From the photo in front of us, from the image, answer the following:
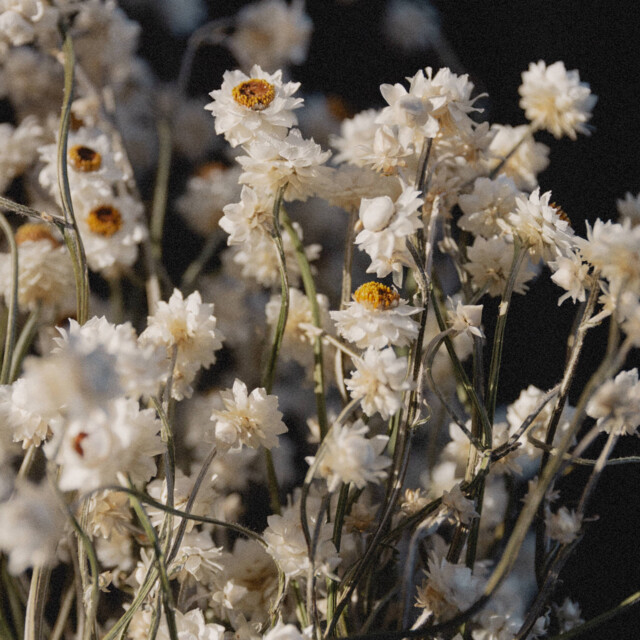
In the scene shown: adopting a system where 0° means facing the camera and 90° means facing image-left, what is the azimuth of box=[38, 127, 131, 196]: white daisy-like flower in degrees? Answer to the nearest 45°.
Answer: approximately 0°
